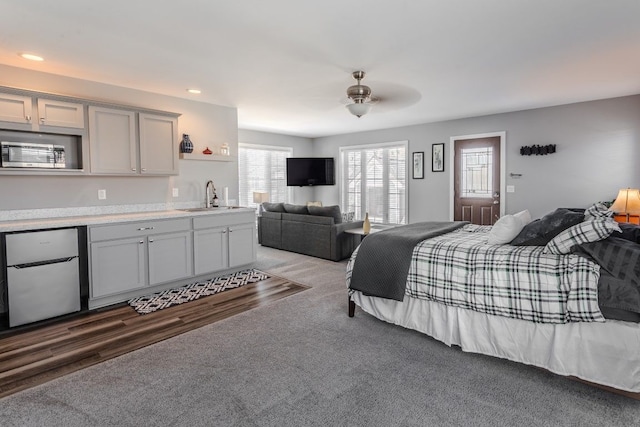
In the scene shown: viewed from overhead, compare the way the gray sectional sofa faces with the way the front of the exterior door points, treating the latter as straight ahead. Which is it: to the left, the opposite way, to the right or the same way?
the opposite way

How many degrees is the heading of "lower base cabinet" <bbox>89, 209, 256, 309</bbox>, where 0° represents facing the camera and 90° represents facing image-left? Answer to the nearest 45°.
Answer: approximately 315°

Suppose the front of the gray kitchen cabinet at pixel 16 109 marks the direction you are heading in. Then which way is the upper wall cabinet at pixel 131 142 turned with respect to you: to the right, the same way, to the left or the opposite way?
the same way

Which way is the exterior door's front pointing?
toward the camera

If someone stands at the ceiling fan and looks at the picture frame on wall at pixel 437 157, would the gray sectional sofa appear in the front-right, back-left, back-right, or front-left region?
front-left

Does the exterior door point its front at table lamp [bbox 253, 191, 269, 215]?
no

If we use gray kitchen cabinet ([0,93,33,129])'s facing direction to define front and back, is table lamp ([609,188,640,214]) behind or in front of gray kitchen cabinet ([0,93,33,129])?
in front

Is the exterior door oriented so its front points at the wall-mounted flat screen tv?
no

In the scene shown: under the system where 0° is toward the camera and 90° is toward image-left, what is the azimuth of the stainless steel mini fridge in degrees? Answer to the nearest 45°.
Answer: approximately 315°

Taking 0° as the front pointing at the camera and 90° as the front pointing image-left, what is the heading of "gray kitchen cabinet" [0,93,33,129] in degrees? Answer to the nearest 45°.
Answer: approximately 315°

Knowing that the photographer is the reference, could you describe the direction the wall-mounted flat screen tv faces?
facing the viewer

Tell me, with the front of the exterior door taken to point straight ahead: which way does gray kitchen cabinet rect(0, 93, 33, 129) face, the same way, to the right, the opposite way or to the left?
to the left

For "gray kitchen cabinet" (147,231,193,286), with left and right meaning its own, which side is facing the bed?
front

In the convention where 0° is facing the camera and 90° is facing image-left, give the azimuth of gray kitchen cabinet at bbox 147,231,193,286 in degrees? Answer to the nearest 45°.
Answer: approximately 315°

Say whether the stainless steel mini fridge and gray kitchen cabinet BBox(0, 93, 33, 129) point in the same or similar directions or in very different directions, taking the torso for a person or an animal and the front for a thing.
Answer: same or similar directions

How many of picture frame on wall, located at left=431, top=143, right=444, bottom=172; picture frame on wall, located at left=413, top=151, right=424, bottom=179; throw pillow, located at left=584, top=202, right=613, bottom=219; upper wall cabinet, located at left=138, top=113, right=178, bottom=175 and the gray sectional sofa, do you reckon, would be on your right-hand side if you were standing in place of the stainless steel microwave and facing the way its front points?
0

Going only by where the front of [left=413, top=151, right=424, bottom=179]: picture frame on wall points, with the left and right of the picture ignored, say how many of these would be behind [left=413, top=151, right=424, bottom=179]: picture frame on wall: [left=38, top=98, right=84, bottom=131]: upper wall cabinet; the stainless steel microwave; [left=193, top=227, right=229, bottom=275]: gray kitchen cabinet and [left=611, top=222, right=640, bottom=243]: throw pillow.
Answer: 0
